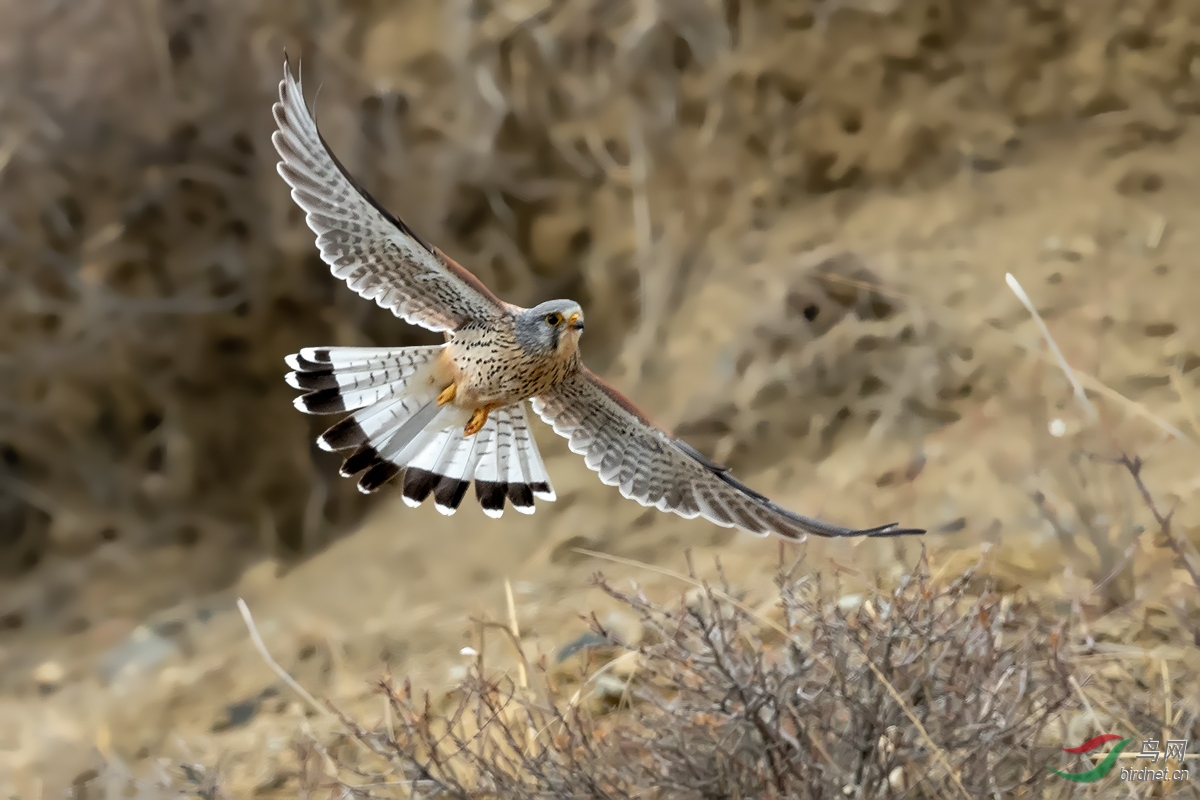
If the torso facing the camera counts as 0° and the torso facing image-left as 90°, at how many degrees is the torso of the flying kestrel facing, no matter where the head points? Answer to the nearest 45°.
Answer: approximately 315°
